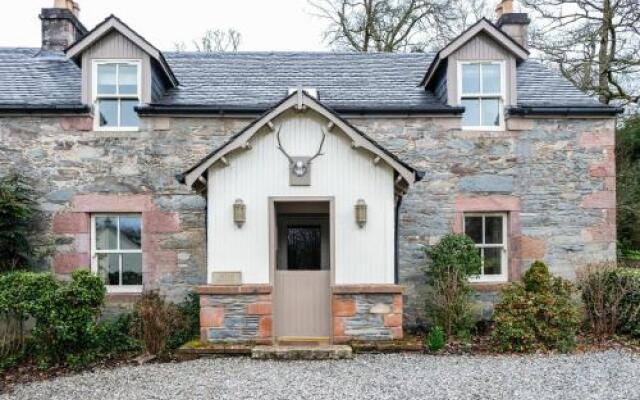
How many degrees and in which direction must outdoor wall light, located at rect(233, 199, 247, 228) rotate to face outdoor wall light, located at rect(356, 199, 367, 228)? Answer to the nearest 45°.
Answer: approximately 90° to its left

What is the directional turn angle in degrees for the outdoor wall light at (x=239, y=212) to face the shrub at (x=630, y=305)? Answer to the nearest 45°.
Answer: approximately 90° to its left

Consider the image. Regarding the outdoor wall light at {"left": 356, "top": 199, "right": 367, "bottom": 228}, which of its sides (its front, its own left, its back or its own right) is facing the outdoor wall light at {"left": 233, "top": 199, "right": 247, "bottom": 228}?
right

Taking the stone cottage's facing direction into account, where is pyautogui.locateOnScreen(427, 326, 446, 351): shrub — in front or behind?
in front

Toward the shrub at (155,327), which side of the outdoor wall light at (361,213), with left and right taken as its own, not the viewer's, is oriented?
right

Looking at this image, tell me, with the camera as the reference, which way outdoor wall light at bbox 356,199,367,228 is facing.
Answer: facing the viewer

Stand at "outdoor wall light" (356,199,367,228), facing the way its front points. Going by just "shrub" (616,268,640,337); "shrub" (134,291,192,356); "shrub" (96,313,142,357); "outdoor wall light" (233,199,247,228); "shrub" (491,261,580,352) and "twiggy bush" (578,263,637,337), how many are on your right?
3
